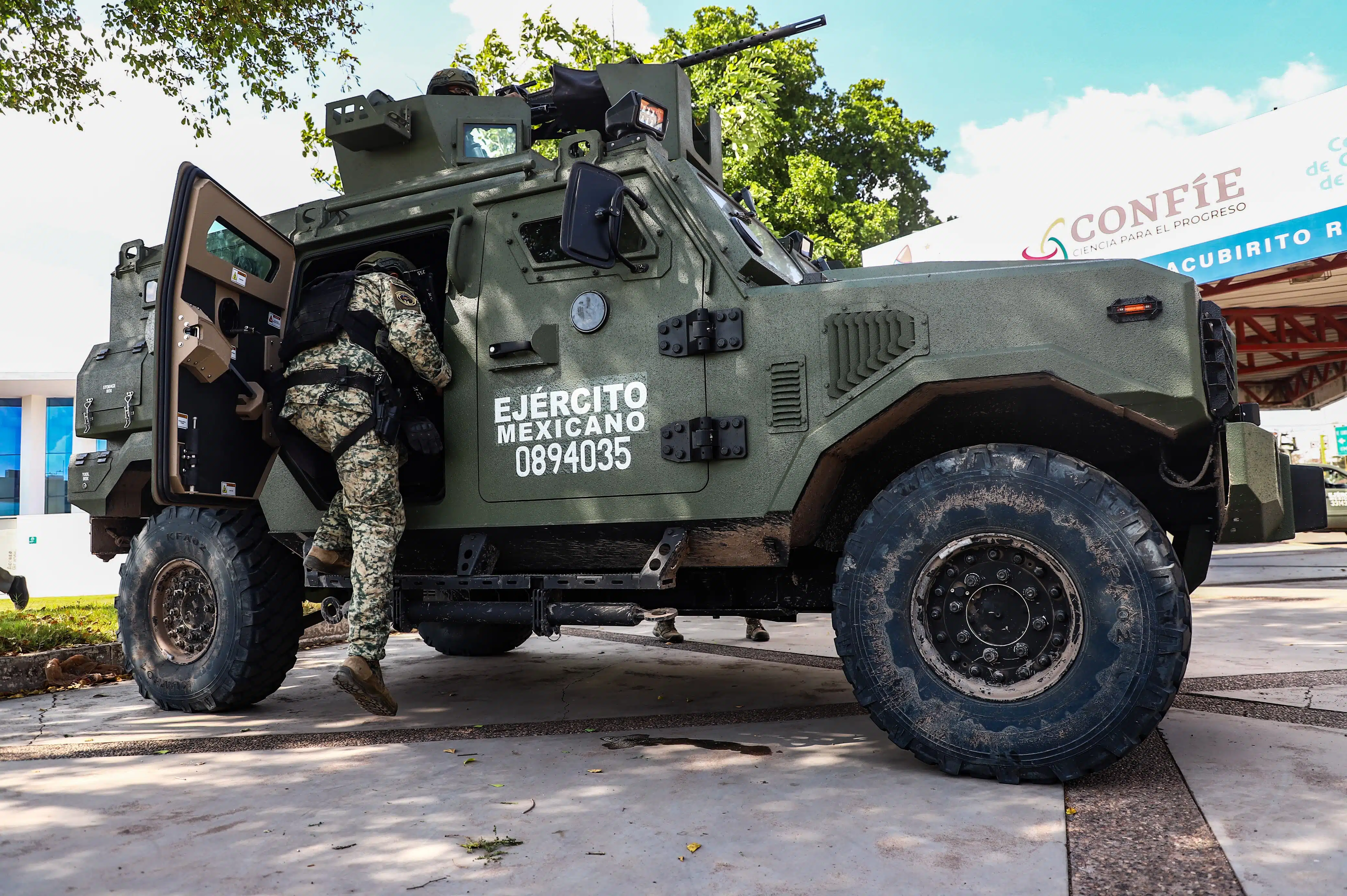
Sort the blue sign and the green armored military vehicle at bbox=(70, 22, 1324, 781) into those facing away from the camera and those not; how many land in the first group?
0

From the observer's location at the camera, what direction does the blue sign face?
facing the viewer and to the left of the viewer

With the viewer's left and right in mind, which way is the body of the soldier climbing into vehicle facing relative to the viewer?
facing away from the viewer and to the right of the viewer

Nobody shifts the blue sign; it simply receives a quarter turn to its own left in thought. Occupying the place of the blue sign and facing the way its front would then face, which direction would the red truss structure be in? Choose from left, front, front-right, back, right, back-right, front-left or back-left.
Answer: back-left

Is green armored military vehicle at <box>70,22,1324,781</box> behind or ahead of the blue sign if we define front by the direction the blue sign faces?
ahead

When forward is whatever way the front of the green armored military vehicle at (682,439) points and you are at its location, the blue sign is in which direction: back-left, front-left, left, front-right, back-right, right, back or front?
left

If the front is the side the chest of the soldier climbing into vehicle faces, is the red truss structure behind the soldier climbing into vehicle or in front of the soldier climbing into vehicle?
in front

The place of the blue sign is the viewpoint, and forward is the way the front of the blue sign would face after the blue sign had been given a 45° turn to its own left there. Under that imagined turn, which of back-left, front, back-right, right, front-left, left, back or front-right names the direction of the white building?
right

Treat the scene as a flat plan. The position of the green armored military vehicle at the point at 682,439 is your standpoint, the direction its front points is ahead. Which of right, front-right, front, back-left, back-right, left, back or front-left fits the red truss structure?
left

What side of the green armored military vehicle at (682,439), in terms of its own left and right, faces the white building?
back
